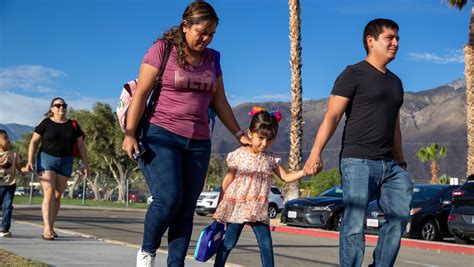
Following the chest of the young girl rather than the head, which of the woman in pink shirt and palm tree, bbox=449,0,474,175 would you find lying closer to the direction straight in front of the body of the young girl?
the woman in pink shirt

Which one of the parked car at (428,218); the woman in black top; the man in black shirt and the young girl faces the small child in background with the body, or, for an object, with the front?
the parked car

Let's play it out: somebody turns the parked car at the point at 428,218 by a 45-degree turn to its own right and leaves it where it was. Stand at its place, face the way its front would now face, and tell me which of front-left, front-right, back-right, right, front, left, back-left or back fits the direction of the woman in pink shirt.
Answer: left

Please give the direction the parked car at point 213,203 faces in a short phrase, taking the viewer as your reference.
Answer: facing the viewer and to the left of the viewer

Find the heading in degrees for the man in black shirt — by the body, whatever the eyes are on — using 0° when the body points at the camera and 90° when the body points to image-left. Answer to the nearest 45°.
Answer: approximately 315°

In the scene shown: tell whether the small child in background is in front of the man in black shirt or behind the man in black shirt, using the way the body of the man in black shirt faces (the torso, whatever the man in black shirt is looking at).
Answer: behind

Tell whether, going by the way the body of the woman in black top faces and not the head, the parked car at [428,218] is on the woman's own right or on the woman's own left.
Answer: on the woman's own left

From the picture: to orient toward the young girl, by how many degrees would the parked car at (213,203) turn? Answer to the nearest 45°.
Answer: approximately 45° to its left

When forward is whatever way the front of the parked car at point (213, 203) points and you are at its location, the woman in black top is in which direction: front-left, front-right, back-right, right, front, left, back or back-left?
front-left

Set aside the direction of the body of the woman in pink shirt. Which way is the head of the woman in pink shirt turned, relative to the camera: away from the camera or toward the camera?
toward the camera

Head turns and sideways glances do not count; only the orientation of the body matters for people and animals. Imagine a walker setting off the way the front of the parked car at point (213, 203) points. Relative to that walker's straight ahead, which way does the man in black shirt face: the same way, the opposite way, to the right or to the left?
to the left

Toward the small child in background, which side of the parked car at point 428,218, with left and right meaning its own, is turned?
front

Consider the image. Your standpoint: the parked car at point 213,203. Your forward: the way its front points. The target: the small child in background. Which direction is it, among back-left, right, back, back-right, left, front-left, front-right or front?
front-left

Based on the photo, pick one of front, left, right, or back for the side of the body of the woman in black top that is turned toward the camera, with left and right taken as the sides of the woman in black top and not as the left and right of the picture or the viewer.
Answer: front

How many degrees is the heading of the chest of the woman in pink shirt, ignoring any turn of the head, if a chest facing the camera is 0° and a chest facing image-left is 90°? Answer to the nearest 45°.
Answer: approximately 315°

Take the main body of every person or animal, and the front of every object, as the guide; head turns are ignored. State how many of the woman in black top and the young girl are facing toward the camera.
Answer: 2

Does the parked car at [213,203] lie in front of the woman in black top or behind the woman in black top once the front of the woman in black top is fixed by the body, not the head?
behind

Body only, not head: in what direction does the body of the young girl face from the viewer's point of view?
toward the camera

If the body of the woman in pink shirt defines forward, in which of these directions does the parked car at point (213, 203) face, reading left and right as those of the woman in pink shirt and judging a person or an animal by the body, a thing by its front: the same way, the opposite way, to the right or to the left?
to the right
